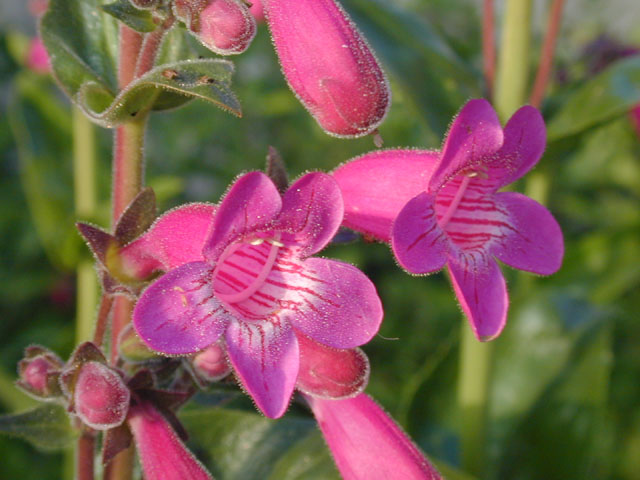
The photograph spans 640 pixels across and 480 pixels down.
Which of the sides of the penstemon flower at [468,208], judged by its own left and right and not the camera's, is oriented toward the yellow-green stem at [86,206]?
back

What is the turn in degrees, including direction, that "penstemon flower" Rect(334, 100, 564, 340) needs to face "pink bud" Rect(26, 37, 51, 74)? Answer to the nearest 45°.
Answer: approximately 180°

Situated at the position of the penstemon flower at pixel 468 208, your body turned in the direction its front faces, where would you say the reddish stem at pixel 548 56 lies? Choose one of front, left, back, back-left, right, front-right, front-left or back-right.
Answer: back-left

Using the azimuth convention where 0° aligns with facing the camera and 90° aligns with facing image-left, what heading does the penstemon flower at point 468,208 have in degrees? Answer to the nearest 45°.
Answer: approximately 315°

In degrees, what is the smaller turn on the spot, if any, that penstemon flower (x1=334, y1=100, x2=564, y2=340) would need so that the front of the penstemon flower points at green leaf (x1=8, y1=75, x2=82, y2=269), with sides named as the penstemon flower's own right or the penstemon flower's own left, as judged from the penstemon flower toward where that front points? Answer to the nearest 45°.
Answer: approximately 180°

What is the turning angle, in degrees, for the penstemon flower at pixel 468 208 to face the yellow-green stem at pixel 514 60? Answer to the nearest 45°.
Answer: approximately 135° to its left

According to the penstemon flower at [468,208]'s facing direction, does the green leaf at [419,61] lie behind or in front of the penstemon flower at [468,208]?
behind
